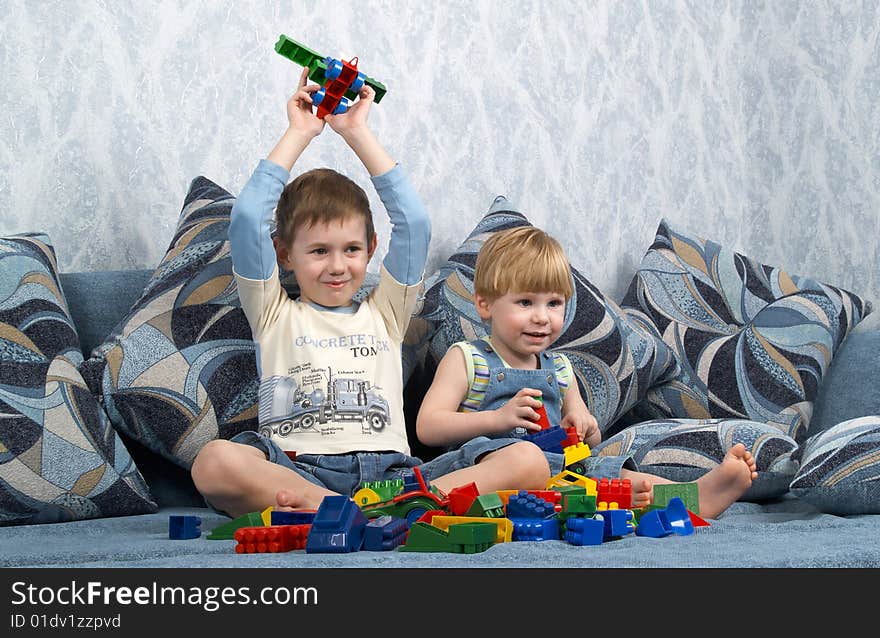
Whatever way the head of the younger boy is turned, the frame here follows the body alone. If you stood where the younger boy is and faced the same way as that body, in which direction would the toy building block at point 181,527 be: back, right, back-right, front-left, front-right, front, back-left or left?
right

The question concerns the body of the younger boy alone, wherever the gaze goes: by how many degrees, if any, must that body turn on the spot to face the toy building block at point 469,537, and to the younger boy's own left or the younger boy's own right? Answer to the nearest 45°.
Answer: approximately 45° to the younger boy's own right

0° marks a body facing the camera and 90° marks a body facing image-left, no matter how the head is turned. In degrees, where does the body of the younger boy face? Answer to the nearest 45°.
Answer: approximately 315°

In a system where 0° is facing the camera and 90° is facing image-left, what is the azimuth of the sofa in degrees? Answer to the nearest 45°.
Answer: approximately 0°
